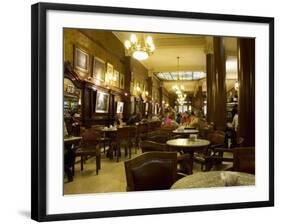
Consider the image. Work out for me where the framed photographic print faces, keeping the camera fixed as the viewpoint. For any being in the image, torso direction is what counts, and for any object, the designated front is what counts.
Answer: facing the viewer and to the right of the viewer
